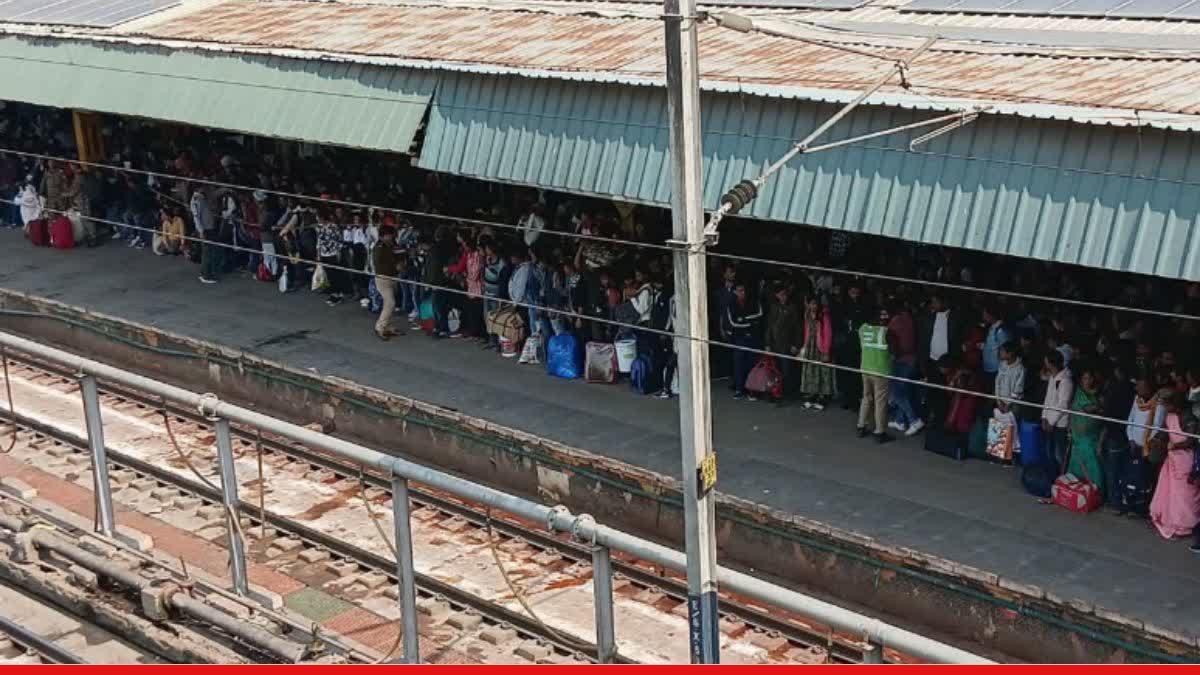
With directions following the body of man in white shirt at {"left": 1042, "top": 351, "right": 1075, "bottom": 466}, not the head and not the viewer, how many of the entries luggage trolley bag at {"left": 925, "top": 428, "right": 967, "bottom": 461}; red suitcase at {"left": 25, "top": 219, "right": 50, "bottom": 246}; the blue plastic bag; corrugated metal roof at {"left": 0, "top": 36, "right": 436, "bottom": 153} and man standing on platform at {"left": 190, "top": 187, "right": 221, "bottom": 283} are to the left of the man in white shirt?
0

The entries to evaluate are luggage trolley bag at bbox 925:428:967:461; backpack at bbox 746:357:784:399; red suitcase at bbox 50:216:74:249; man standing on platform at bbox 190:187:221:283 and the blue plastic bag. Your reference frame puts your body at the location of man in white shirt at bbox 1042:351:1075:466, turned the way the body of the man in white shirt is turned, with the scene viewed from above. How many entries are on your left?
0

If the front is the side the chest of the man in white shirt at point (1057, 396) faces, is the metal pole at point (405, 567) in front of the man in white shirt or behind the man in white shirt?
in front

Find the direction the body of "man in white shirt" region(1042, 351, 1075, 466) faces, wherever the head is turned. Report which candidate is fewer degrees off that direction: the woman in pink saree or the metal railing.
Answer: the metal railing

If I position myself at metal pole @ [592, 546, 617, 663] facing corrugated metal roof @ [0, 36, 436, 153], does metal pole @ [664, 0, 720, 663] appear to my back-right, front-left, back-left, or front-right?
back-right

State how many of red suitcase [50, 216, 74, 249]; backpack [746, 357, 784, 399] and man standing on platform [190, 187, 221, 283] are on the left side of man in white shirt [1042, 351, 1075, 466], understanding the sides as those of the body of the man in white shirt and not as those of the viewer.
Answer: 0

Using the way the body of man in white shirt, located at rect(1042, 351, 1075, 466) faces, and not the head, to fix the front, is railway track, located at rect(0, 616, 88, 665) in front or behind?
in front

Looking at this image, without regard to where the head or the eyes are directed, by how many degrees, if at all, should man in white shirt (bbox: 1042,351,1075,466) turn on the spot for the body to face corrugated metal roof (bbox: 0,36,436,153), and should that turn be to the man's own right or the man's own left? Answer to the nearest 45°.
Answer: approximately 45° to the man's own right

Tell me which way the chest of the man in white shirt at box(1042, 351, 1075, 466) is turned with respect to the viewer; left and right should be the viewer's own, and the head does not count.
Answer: facing the viewer and to the left of the viewer

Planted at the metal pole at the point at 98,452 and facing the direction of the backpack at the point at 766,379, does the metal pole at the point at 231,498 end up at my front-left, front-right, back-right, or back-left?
front-right

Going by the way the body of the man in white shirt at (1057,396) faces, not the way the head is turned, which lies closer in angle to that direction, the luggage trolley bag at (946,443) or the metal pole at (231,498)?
the metal pole

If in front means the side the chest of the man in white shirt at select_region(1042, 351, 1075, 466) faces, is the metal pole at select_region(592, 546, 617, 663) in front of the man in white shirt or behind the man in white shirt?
in front

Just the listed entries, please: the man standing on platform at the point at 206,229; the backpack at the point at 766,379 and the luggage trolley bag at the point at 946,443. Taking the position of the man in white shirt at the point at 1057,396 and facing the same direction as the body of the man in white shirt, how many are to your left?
0
